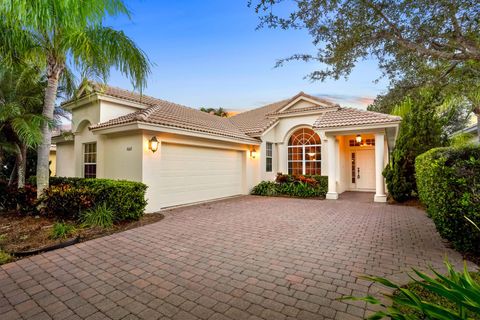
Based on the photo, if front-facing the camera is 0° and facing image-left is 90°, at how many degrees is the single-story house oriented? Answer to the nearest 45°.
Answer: approximately 0°

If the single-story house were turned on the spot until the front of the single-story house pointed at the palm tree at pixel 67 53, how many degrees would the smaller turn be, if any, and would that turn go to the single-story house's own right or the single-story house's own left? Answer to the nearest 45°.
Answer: approximately 45° to the single-story house's own right

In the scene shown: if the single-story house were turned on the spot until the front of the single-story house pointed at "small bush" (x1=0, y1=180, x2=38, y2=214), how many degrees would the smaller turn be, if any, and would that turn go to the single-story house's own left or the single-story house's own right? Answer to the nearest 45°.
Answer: approximately 90° to the single-story house's own right

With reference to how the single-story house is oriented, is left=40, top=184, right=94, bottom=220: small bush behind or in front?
in front

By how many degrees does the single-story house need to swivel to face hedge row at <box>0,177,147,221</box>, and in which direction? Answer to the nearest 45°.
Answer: approximately 45° to its right

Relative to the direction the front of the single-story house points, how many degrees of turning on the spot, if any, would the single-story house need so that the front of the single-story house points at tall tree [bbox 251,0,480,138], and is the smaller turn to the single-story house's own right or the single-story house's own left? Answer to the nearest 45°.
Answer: approximately 45° to the single-story house's own left

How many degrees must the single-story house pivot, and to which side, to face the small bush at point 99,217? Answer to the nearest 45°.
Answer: approximately 45° to its right

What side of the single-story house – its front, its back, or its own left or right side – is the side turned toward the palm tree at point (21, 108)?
right

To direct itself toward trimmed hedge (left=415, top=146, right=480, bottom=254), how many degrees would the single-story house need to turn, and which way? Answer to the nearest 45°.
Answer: approximately 45° to its left
